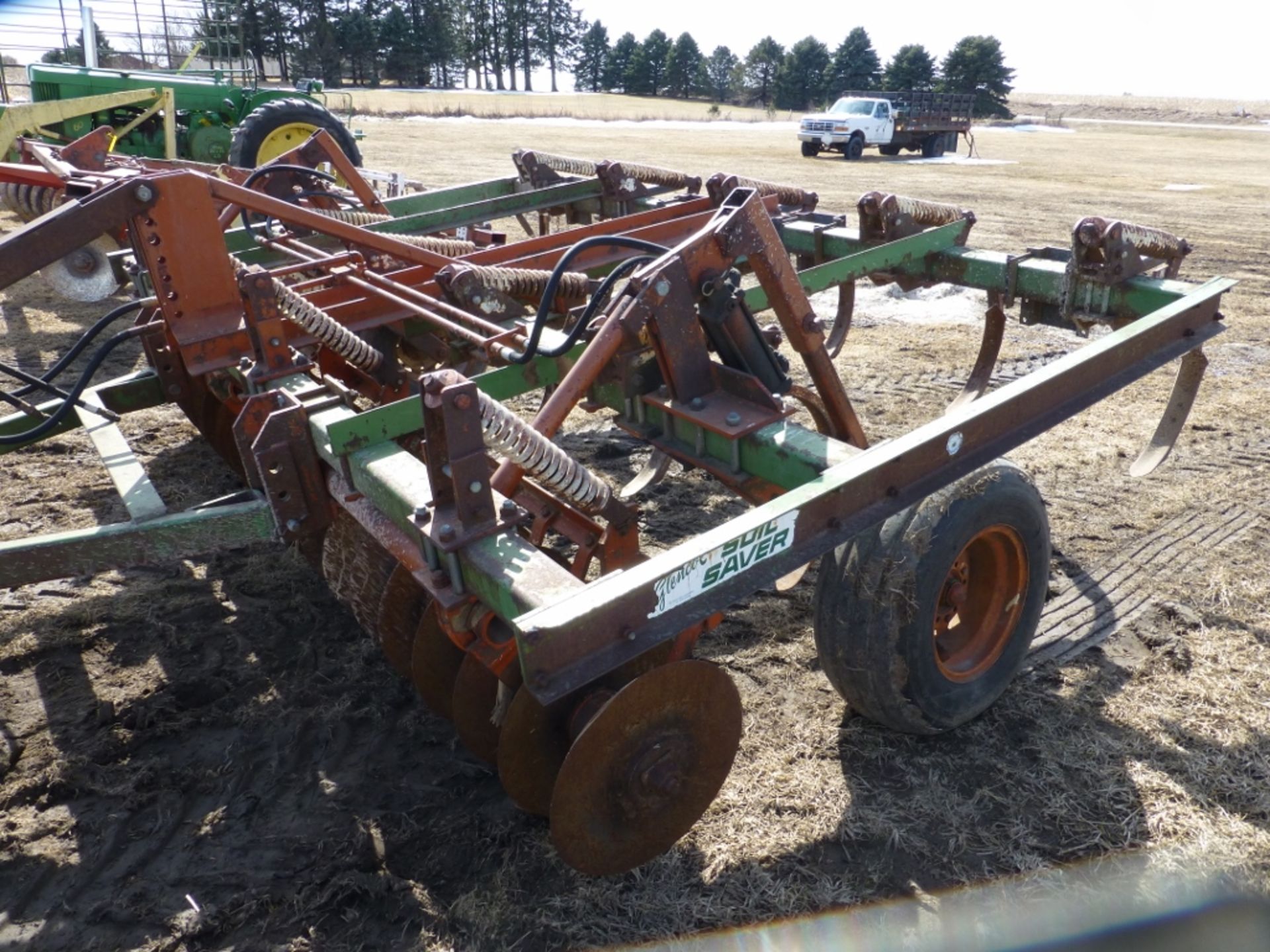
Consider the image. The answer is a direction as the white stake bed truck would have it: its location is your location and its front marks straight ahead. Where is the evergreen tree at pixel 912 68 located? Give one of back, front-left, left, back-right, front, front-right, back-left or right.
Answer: back-right

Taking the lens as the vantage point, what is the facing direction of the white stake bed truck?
facing the viewer and to the left of the viewer

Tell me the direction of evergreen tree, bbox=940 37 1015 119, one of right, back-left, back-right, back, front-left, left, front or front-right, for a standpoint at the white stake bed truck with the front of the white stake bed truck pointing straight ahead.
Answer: back-right

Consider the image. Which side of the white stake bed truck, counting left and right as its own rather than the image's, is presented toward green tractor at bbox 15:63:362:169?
front
